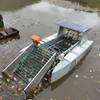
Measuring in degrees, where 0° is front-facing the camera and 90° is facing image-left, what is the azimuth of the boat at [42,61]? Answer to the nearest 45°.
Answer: approximately 45°
